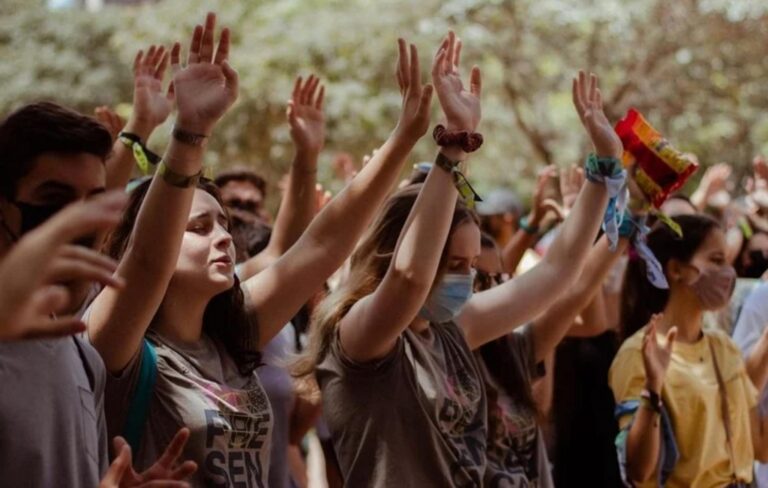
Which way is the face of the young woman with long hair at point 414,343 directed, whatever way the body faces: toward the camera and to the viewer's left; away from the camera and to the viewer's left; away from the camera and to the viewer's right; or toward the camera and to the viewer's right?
toward the camera and to the viewer's right

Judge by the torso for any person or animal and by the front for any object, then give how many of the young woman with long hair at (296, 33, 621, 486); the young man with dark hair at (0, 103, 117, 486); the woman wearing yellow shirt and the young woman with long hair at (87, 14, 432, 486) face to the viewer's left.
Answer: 0

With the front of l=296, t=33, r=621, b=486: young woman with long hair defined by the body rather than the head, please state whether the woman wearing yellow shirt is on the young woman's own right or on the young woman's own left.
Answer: on the young woman's own left

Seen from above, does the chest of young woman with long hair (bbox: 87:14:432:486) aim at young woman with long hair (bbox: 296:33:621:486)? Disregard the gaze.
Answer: no

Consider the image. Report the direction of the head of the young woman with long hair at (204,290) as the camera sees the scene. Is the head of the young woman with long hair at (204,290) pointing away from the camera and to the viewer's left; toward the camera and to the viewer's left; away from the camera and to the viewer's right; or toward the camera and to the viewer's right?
toward the camera and to the viewer's right

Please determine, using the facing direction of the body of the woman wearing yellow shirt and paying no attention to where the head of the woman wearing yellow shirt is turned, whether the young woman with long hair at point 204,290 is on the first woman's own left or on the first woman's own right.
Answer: on the first woman's own right

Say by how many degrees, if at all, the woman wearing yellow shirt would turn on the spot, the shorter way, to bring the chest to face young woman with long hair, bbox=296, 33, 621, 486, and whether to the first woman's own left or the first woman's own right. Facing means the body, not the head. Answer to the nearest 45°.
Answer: approximately 90° to the first woman's own right

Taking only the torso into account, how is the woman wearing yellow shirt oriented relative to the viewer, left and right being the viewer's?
facing the viewer and to the right of the viewer

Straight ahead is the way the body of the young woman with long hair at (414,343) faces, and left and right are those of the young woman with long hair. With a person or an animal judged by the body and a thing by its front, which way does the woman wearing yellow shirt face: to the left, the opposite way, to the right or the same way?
the same way

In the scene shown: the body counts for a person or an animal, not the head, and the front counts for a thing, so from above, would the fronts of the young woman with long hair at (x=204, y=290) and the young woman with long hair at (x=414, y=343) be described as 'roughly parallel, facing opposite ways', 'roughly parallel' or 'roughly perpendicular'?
roughly parallel

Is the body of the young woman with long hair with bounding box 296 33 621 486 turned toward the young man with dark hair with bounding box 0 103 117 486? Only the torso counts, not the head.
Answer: no
